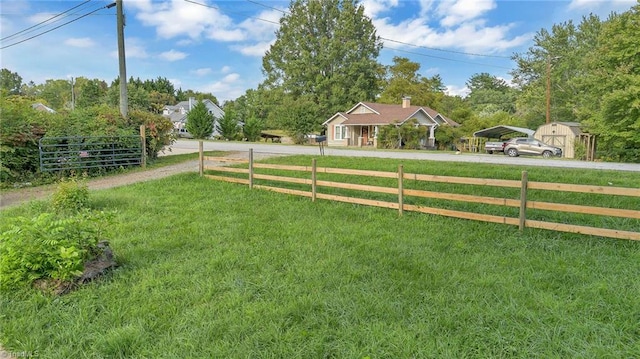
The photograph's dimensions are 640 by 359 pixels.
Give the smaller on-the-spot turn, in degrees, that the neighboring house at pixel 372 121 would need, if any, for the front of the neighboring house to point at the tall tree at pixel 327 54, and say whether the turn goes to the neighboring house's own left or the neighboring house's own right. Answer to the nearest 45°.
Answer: approximately 135° to the neighboring house's own right

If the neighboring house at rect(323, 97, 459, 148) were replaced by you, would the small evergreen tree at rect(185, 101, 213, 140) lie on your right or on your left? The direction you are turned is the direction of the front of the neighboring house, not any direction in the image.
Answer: on your right

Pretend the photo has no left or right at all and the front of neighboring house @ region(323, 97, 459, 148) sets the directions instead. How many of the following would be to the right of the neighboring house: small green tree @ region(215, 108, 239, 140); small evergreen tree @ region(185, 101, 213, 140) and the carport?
2

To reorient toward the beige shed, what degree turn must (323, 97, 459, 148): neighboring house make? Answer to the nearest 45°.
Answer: approximately 45° to its left

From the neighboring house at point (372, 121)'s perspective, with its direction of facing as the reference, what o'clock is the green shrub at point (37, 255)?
The green shrub is roughly at 12 o'clock from the neighboring house.

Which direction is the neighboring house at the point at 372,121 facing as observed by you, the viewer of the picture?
facing the viewer

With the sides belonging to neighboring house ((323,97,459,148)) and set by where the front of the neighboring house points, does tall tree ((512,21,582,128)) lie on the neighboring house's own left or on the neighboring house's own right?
on the neighboring house's own left

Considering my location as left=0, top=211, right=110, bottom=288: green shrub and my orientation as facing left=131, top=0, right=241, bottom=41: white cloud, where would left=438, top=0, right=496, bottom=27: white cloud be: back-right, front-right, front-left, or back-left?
front-right

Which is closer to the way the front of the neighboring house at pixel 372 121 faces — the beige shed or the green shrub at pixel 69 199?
the green shrub

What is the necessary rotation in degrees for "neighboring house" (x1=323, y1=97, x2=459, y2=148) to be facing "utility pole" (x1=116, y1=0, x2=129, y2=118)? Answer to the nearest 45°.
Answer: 0° — it already faces it

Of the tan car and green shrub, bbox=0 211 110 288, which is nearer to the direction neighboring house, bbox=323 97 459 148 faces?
the green shrub
